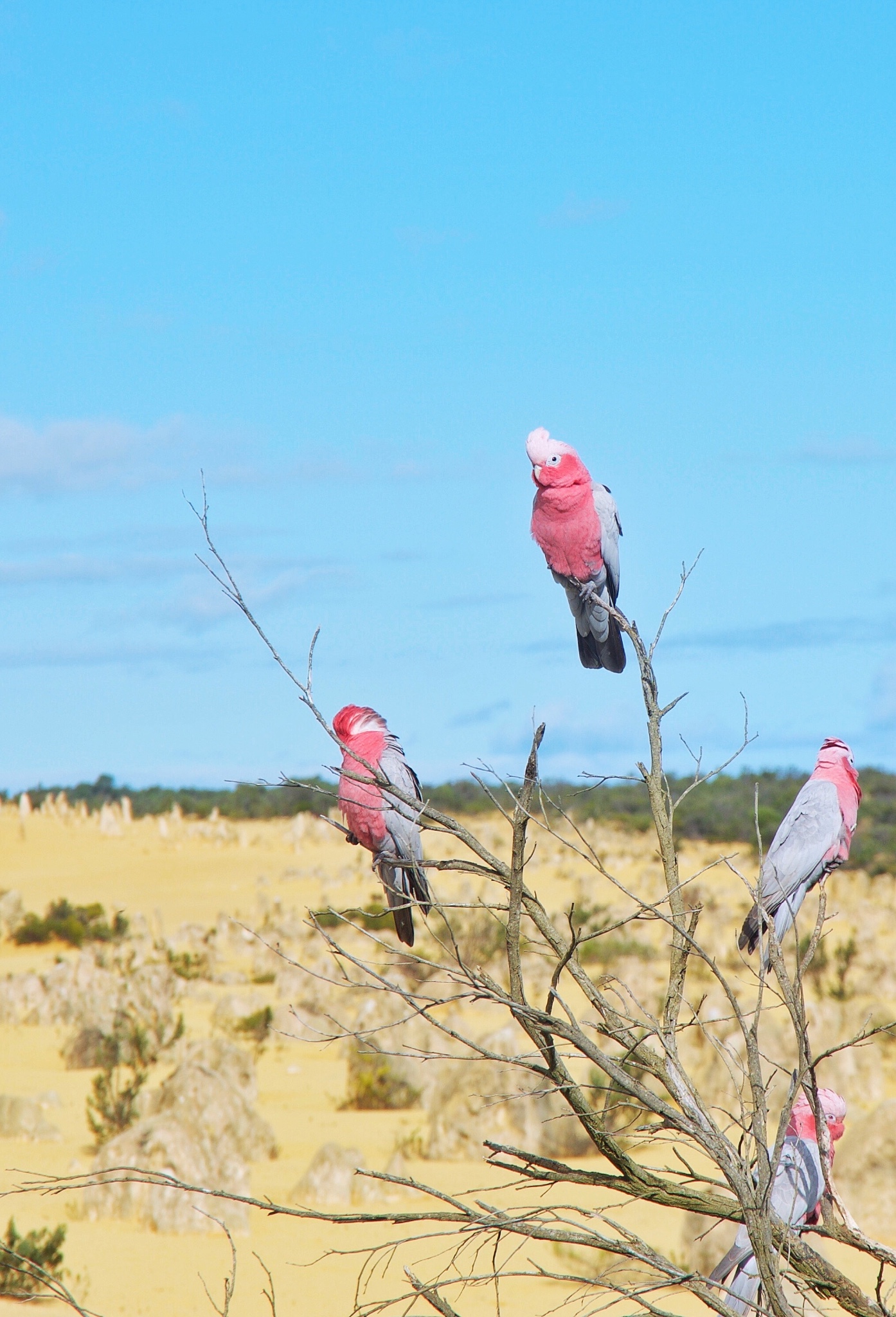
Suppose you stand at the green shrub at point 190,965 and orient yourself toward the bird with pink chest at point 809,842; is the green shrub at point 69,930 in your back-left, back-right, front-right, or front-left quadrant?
back-right

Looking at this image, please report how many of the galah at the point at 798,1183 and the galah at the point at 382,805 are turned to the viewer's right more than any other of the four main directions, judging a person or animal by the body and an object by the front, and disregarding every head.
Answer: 1

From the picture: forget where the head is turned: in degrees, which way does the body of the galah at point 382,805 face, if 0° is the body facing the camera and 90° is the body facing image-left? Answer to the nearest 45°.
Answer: approximately 45°

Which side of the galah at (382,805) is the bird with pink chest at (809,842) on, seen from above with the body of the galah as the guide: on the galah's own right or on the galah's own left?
on the galah's own left

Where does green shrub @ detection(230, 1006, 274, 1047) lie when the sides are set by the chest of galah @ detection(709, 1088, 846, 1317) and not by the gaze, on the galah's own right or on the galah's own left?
on the galah's own left

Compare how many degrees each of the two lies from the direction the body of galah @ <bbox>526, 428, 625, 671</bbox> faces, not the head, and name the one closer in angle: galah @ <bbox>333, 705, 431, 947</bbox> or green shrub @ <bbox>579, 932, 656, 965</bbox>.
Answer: the galah

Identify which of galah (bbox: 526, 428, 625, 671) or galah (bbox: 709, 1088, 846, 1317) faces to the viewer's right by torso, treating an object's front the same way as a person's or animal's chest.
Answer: galah (bbox: 709, 1088, 846, 1317)

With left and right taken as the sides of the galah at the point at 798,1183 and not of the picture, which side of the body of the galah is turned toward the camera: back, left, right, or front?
right

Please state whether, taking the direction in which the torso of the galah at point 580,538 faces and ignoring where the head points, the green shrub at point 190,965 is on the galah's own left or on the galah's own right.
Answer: on the galah's own right

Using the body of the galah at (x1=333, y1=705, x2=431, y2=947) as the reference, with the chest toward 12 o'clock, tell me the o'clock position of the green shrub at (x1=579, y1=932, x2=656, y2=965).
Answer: The green shrub is roughly at 5 o'clock from the galah.
